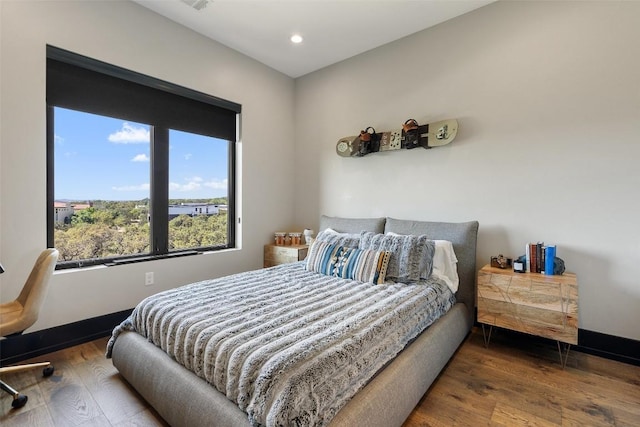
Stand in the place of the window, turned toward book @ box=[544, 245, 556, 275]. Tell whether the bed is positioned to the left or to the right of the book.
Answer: right

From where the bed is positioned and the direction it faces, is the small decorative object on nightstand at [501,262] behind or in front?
behind

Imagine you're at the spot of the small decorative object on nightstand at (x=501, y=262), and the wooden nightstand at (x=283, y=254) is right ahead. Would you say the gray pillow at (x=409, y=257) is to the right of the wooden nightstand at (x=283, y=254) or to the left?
left

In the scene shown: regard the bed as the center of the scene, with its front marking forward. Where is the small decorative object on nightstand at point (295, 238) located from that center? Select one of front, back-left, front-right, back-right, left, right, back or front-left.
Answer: back-right

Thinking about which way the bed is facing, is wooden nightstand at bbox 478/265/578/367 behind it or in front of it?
behind

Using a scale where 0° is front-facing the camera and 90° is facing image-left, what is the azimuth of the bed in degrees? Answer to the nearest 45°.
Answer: approximately 45°

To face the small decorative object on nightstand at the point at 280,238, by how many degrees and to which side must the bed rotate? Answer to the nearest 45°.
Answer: approximately 135° to its right

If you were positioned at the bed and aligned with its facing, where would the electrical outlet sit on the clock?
The electrical outlet is roughly at 3 o'clock from the bed.

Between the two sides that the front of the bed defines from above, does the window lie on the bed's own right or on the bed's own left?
on the bed's own right
